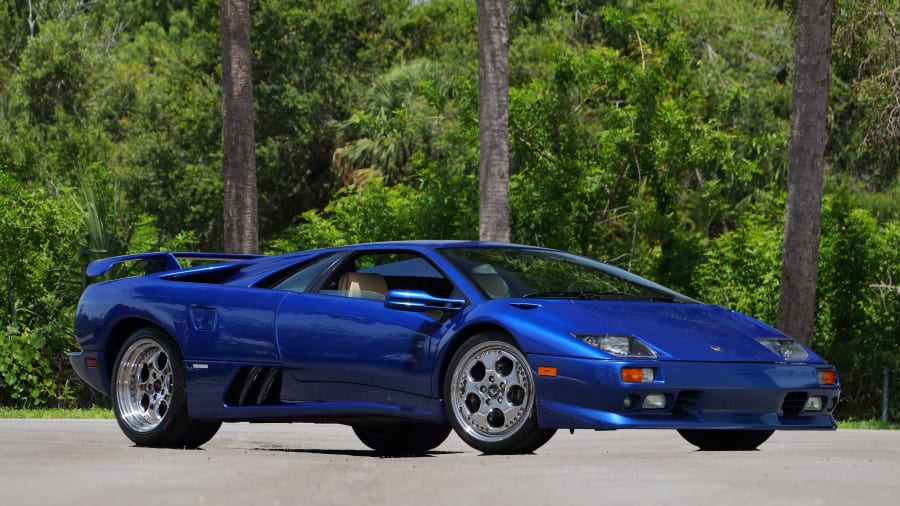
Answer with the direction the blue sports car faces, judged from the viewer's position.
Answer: facing the viewer and to the right of the viewer
